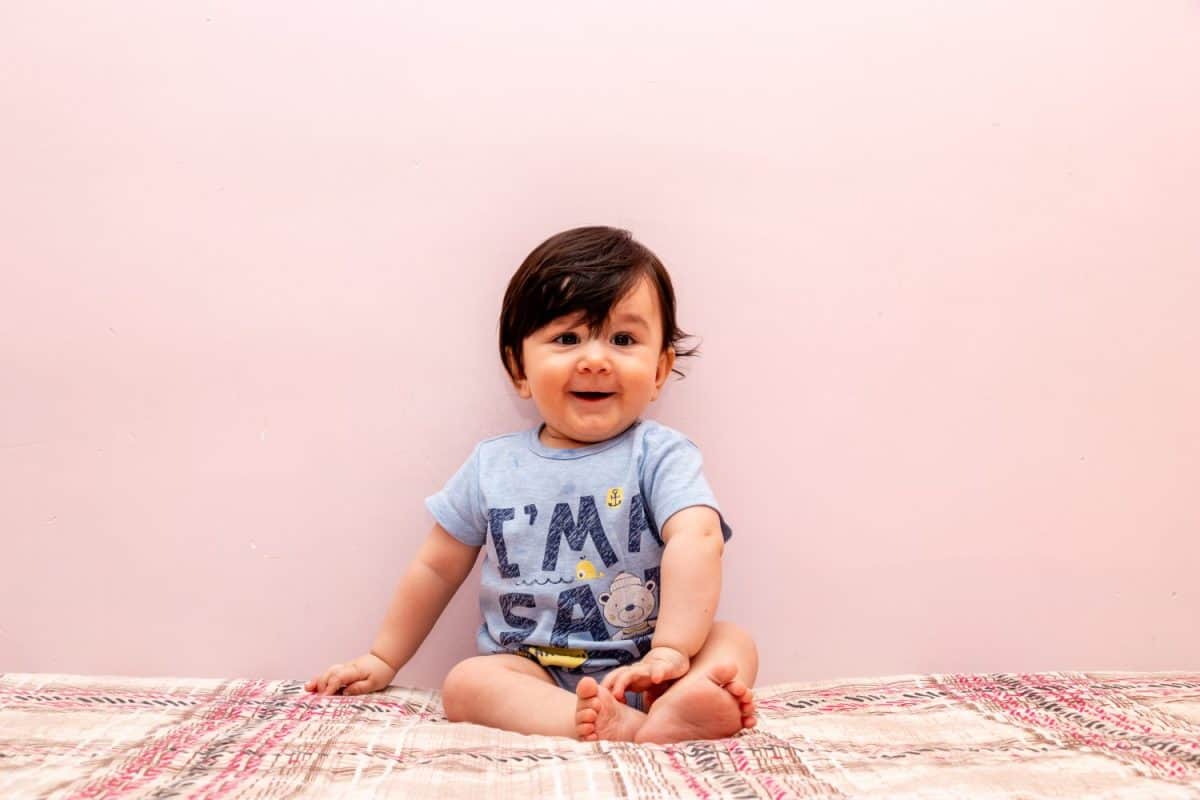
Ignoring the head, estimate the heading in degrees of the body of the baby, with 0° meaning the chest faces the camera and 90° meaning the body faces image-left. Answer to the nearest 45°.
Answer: approximately 0°
